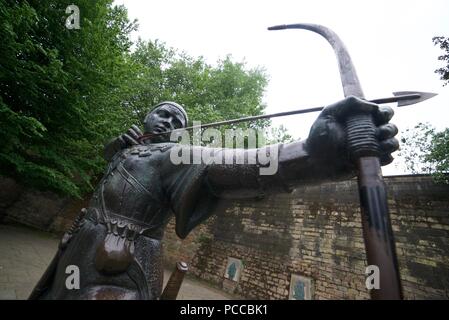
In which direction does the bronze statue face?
toward the camera

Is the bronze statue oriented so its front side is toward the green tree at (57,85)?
no
